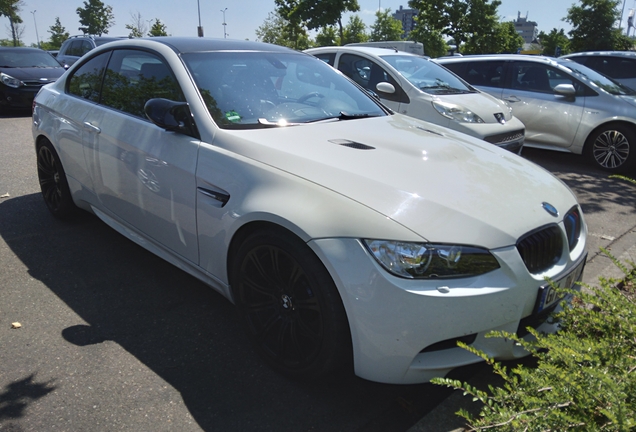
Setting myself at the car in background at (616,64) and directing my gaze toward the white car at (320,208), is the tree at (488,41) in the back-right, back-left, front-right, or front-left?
back-right

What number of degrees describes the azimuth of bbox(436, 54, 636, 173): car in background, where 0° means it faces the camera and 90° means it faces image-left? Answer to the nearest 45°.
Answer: approximately 270°

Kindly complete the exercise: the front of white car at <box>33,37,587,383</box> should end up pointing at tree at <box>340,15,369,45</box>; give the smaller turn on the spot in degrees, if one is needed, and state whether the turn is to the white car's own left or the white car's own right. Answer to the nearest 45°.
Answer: approximately 135° to the white car's own left

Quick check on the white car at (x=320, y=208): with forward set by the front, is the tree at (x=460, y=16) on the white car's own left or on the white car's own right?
on the white car's own left

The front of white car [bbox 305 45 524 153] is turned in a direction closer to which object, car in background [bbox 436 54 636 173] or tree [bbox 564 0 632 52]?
the car in background

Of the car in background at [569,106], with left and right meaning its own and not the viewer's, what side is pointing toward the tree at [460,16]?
left

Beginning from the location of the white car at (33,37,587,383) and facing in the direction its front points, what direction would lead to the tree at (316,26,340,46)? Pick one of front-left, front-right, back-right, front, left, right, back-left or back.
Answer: back-left

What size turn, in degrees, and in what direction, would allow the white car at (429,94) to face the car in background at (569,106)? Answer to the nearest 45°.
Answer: approximately 45° to its left
